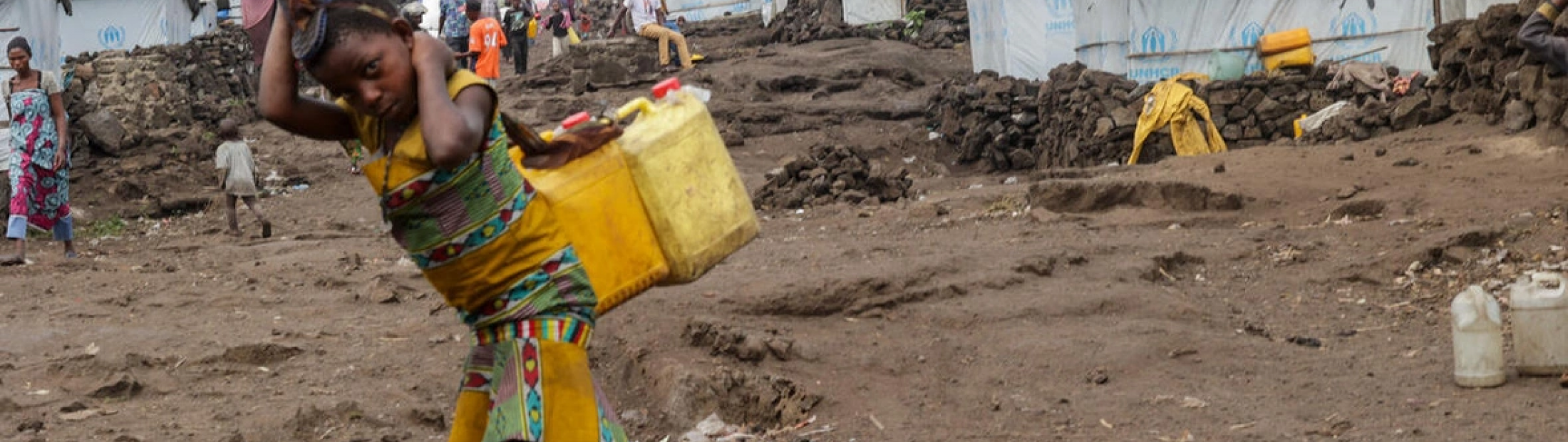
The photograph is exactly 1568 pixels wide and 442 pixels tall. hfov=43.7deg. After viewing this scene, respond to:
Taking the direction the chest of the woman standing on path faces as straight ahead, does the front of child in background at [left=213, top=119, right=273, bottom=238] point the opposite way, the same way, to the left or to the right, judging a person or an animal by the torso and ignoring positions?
to the right

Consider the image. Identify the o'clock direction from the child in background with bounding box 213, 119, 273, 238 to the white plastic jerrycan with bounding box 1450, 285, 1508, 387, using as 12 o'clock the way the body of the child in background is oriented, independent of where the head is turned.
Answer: The white plastic jerrycan is roughly at 7 o'clock from the child in background.

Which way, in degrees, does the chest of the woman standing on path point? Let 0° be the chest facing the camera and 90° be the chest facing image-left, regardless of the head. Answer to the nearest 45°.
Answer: approximately 45°

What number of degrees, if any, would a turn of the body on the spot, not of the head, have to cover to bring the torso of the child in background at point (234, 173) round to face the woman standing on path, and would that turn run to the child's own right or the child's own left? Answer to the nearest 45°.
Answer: approximately 90° to the child's own left

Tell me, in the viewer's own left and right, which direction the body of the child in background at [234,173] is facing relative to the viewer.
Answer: facing away from the viewer and to the left of the viewer

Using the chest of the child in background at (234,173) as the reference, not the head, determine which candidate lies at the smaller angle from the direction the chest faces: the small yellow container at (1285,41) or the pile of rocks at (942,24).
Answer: the pile of rocks

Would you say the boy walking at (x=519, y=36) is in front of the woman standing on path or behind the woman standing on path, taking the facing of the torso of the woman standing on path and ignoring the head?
behind
